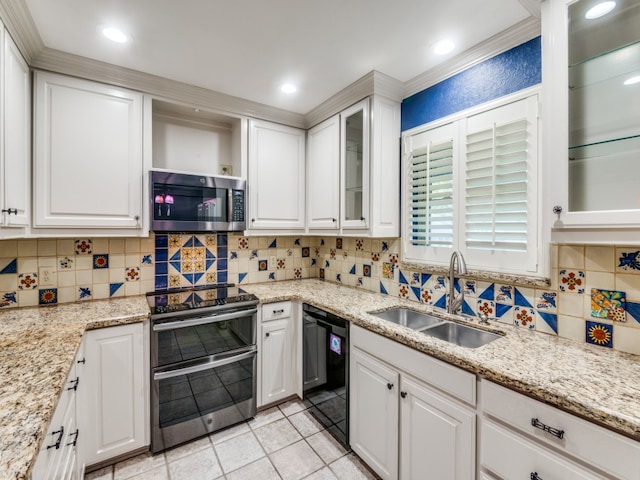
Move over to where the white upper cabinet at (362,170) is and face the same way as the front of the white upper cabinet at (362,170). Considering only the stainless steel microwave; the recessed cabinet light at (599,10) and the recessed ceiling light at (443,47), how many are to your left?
2

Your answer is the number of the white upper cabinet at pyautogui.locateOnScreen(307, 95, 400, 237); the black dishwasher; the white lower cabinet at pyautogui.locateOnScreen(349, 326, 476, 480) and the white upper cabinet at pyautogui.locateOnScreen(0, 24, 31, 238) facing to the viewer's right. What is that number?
1

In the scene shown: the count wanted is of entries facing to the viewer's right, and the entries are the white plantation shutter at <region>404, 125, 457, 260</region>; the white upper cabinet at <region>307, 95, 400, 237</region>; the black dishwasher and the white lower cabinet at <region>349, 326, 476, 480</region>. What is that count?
0

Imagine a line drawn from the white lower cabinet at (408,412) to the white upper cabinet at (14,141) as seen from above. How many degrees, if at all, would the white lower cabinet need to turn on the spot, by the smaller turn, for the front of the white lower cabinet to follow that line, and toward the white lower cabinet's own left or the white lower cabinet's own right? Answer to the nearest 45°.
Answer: approximately 45° to the white lower cabinet's own right

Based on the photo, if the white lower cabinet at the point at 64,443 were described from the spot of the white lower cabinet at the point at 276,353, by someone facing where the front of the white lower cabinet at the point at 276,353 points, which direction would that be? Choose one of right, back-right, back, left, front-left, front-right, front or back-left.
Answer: right

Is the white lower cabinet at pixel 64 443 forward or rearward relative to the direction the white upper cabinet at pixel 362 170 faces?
forward

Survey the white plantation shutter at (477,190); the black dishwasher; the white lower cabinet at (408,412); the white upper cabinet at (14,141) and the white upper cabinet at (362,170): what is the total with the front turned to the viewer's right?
1

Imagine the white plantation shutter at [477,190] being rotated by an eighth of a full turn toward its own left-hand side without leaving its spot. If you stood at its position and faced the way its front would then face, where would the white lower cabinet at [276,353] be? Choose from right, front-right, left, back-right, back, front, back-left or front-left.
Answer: right

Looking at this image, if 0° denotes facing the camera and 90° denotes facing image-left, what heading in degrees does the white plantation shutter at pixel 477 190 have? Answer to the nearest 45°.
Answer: approximately 45°

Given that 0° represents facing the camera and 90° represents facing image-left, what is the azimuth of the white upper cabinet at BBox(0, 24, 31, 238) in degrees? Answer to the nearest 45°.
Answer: approximately 270°

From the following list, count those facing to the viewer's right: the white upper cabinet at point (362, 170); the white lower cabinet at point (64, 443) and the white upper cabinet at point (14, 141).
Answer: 2
